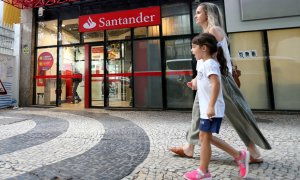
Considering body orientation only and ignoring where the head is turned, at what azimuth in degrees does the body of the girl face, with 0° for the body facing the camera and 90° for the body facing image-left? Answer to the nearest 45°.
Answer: approximately 90°

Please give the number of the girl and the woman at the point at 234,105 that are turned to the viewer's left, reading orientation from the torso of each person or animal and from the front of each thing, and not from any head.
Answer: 2

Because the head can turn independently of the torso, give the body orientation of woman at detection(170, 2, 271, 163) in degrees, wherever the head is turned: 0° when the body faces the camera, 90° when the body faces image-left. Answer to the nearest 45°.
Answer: approximately 90°

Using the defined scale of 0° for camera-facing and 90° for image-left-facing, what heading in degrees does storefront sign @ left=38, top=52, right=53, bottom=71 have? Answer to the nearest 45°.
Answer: approximately 0°

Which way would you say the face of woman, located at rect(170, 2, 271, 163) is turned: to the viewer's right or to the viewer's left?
to the viewer's left

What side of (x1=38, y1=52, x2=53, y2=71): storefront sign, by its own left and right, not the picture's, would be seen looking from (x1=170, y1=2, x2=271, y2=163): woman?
front

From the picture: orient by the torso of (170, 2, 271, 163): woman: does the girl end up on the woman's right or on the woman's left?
on the woman's left

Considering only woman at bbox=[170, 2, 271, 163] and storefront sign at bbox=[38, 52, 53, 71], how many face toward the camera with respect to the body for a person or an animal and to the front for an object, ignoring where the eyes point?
1
